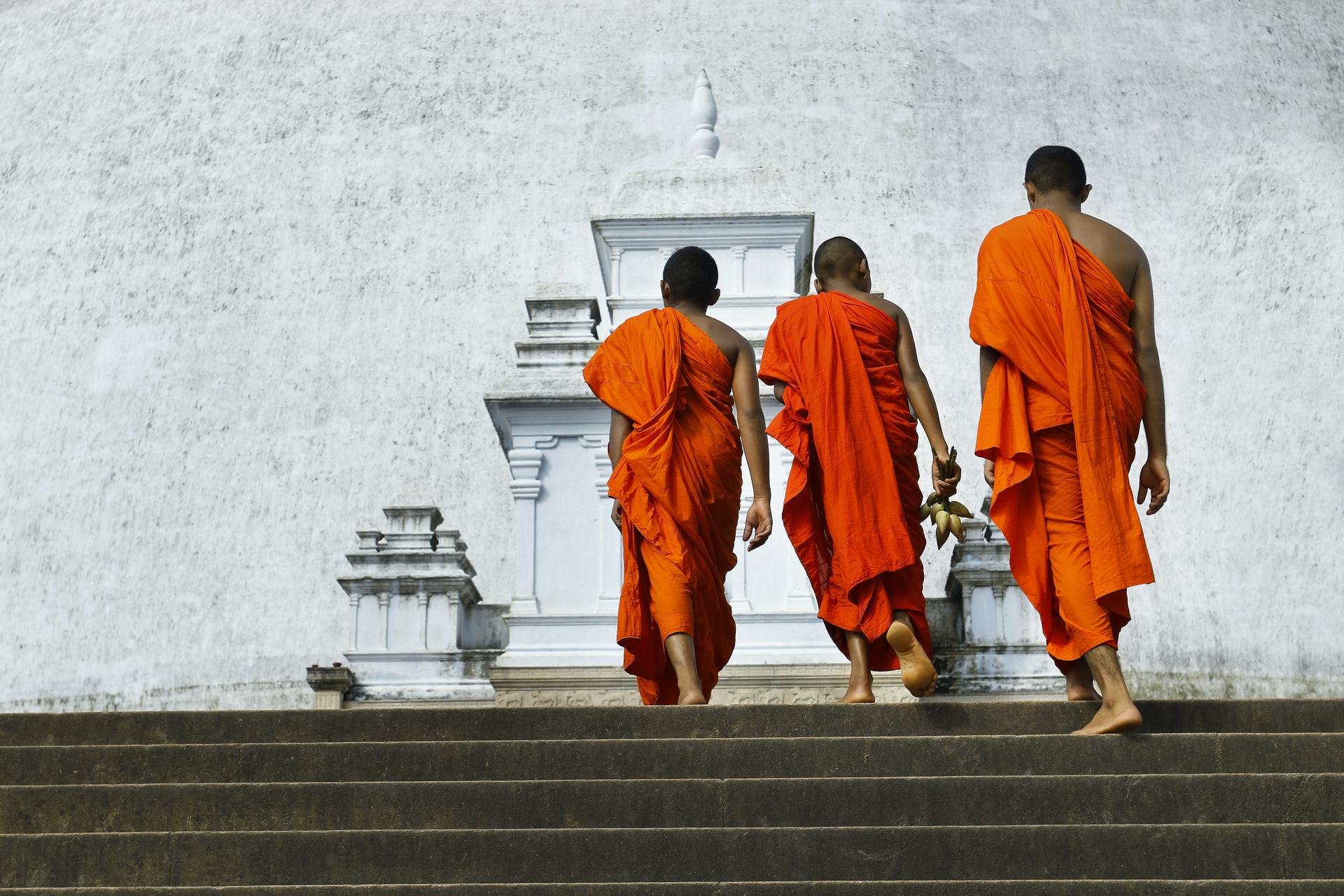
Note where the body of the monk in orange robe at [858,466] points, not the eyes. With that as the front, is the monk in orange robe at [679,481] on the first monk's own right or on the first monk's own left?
on the first monk's own left

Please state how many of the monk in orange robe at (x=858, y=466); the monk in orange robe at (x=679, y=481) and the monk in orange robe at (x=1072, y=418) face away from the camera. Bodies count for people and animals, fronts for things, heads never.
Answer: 3

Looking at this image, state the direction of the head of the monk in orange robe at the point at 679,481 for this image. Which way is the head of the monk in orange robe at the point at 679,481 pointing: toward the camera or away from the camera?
away from the camera

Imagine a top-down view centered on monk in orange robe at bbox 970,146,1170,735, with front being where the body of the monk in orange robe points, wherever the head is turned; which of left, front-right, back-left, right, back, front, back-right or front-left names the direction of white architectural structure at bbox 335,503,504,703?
front-left

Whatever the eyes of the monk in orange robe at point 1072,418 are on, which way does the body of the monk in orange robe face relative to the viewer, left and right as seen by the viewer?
facing away from the viewer

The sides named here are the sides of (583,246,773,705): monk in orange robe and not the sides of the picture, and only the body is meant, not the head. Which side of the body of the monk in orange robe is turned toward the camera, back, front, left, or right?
back

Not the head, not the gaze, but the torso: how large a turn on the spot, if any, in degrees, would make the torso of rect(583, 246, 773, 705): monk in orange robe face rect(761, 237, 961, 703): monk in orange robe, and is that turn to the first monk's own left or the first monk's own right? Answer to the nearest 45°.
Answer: approximately 135° to the first monk's own right

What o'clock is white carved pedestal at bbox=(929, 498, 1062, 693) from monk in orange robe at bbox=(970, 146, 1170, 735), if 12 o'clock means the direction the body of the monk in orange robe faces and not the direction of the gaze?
The white carved pedestal is roughly at 12 o'clock from the monk in orange robe.

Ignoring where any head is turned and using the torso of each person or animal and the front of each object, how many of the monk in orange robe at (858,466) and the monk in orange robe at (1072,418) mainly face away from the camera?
2

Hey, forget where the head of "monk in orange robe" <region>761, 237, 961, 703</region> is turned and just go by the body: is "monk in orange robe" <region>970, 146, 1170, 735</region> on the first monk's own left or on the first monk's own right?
on the first monk's own right

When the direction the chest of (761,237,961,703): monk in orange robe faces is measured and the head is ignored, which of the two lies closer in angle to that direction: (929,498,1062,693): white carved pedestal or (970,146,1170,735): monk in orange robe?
the white carved pedestal

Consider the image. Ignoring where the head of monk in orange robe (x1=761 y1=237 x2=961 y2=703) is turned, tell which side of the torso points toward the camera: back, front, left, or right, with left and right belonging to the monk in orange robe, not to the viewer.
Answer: back

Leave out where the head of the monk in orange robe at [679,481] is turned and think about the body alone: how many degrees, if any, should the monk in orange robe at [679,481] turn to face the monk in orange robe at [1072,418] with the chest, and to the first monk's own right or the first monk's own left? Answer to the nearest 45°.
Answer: approximately 135° to the first monk's own right

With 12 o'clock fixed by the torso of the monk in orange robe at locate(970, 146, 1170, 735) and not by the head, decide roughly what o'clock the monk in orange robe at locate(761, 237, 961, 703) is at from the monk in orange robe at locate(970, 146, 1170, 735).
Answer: the monk in orange robe at locate(761, 237, 961, 703) is roughly at 10 o'clock from the monk in orange robe at locate(970, 146, 1170, 735).
